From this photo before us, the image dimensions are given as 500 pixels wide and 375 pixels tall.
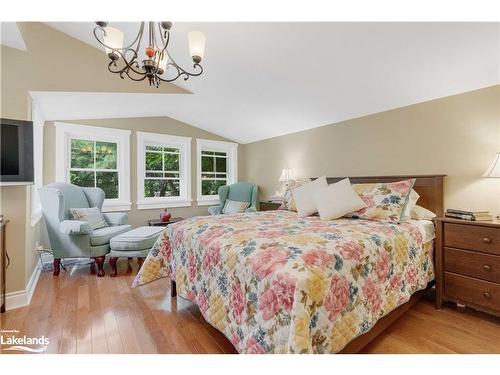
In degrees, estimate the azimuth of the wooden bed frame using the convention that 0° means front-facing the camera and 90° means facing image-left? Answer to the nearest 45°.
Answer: approximately 45°

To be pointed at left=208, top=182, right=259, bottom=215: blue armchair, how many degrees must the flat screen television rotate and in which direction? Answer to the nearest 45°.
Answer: approximately 45° to its left

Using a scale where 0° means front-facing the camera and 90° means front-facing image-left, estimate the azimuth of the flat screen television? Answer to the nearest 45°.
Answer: approximately 315°

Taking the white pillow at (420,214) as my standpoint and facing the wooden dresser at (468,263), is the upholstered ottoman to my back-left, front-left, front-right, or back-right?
back-right

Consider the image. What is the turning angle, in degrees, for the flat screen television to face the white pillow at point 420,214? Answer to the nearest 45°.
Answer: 0° — it already faces it

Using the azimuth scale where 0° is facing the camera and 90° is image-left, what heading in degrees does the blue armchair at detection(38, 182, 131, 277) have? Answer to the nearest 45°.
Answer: approximately 315°

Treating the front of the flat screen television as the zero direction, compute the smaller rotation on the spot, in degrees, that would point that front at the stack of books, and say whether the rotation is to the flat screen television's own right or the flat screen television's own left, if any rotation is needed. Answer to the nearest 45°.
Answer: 0° — it already faces it
